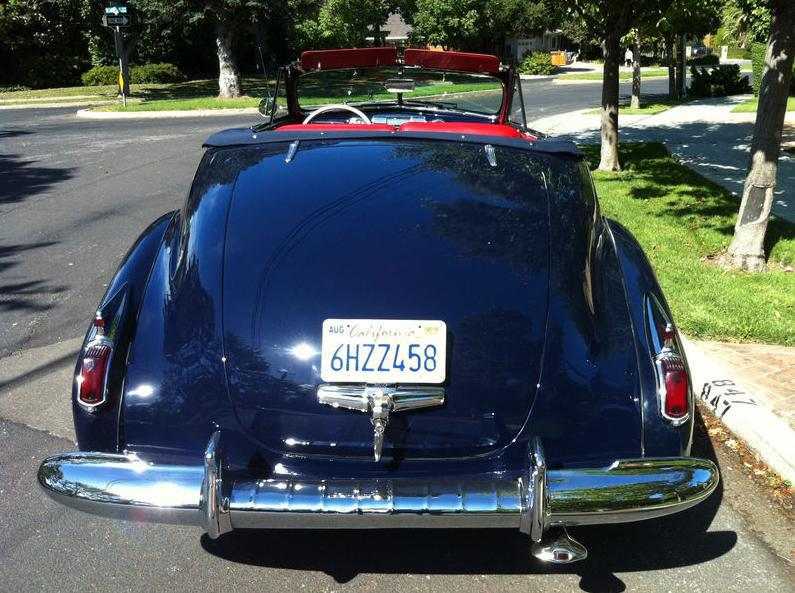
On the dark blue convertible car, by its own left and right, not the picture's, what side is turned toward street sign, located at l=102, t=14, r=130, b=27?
front

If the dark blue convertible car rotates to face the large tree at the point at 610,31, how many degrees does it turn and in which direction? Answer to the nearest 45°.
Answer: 0° — it already faces it

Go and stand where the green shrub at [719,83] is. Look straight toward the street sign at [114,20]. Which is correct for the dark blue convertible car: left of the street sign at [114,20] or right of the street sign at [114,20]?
left

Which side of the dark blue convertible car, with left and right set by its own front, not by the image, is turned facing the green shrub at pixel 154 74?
front

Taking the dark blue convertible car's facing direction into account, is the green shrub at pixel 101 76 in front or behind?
in front

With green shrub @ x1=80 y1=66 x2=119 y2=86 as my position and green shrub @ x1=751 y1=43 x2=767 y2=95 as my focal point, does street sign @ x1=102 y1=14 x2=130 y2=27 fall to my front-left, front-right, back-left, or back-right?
front-right

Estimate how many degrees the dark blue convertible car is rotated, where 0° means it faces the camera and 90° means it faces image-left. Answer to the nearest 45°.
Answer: approximately 180°

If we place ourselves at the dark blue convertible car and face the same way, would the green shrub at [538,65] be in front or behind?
in front

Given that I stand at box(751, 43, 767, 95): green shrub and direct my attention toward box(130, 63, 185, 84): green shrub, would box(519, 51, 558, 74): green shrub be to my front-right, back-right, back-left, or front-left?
front-right
